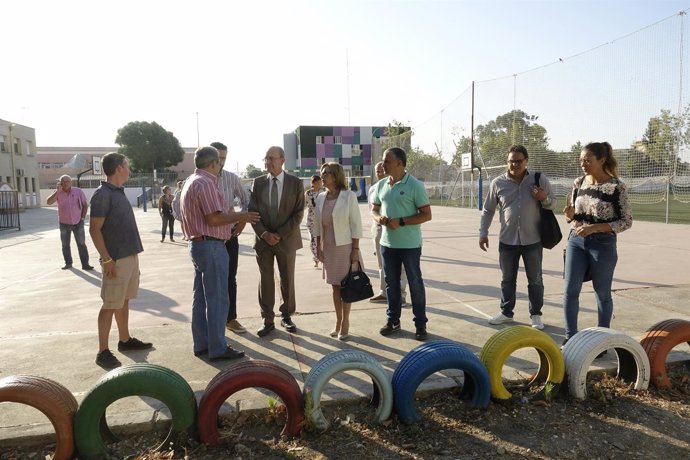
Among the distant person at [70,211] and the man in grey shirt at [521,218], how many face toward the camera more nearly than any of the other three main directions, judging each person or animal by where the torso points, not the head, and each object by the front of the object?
2

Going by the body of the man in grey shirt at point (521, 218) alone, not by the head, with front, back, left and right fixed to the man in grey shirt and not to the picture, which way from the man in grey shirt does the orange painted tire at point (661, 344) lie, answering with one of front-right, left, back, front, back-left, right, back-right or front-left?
front-left

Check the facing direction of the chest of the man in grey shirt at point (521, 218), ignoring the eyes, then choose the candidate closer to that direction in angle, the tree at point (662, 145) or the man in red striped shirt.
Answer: the man in red striped shirt

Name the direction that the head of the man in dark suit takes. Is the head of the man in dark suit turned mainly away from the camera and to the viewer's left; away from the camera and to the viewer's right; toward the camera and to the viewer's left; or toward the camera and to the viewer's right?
toward the camera and to the viewer's left

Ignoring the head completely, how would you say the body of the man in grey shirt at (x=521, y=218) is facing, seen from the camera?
toward the camera

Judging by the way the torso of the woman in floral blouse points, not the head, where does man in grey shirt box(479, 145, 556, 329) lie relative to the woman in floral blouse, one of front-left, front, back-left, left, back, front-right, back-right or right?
right

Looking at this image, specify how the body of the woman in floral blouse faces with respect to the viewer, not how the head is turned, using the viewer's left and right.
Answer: facing the viewer and to the left of the viewer

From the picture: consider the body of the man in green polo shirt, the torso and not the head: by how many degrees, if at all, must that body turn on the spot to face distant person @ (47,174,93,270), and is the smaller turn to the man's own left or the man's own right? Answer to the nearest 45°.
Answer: approximately 90° to the man's own right

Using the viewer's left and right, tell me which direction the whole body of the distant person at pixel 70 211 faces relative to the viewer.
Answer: facing the viewer

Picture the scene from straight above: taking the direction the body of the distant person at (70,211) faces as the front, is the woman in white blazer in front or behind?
in front

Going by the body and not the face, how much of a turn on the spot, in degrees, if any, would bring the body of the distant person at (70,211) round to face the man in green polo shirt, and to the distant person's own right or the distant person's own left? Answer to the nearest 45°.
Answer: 0° — they already face them

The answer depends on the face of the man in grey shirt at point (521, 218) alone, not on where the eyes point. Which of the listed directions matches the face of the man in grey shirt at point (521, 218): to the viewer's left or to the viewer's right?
to the viewer's left

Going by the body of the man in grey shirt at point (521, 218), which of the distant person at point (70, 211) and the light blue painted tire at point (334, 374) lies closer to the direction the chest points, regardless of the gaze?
the light blue painted tire
